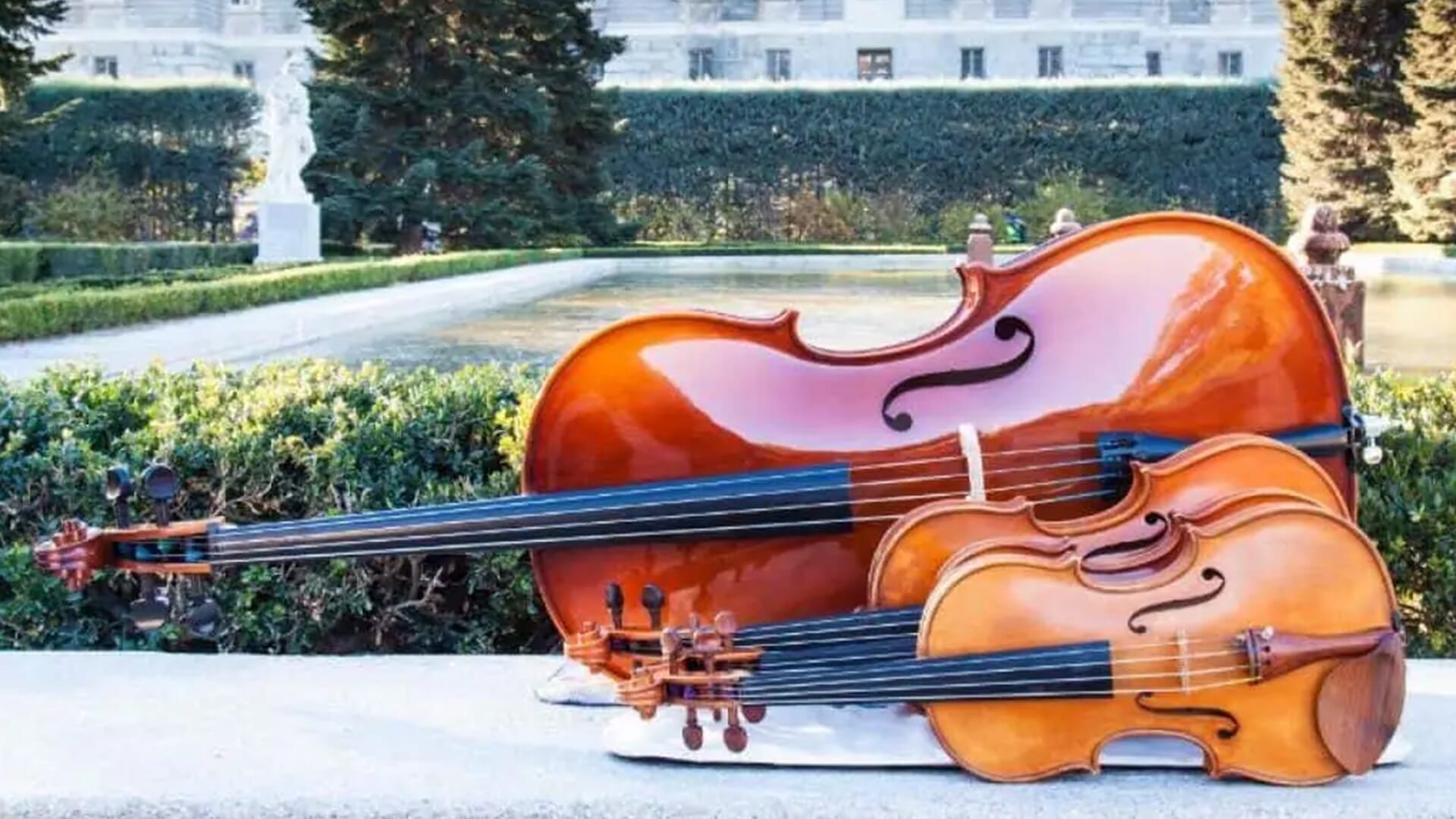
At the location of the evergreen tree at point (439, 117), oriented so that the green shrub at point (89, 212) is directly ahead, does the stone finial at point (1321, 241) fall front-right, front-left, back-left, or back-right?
back-left

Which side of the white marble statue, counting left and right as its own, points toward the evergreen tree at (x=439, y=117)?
left

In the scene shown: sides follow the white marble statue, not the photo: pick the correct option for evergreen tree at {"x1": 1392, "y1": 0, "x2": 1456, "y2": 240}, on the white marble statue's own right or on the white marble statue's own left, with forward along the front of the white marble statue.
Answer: on the white marble statue's own left

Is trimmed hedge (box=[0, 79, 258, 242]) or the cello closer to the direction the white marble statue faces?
the cello

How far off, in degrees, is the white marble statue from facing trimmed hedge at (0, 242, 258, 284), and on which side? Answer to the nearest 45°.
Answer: approximately 90° to its right

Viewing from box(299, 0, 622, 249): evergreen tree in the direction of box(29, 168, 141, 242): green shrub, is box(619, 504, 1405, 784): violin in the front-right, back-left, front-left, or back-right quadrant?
back-left

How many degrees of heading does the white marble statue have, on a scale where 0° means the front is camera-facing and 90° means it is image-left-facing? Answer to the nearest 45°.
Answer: approximately 315°

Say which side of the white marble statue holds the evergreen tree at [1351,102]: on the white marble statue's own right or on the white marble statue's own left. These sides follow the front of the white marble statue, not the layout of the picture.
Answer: on the white marble statue's own left
